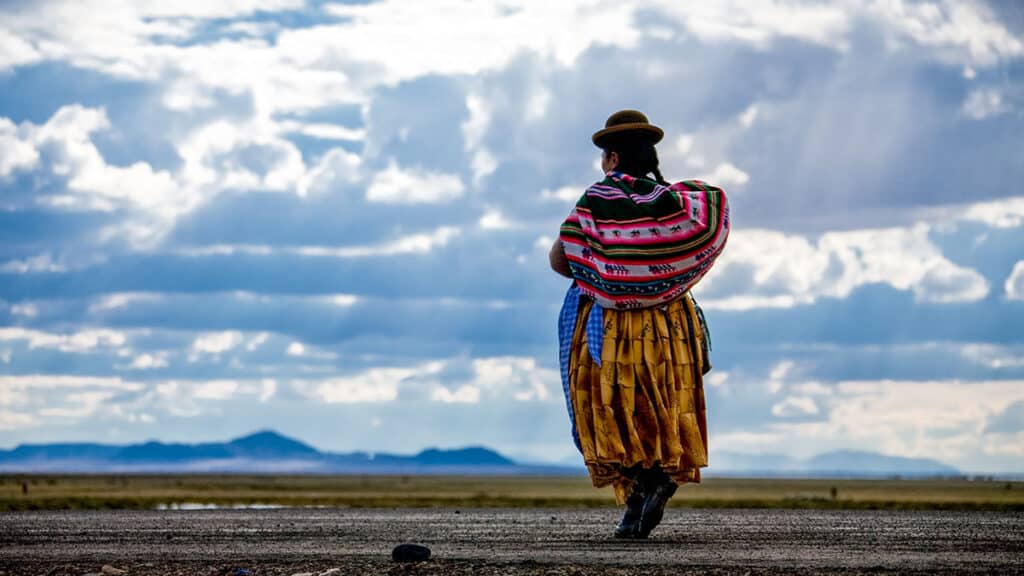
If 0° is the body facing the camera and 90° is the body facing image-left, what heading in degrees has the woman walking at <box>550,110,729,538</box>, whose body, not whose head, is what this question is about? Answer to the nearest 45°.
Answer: approximately 135°
